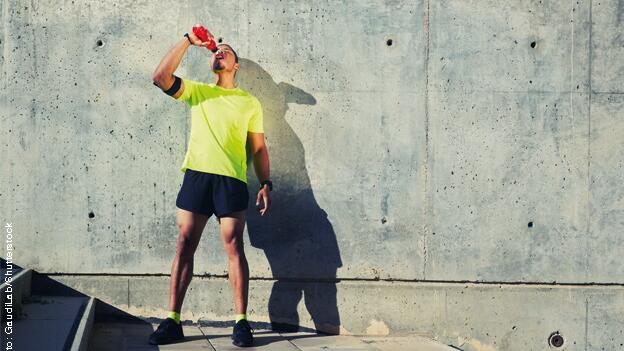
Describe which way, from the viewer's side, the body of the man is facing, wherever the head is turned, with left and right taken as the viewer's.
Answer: facing the viewer
